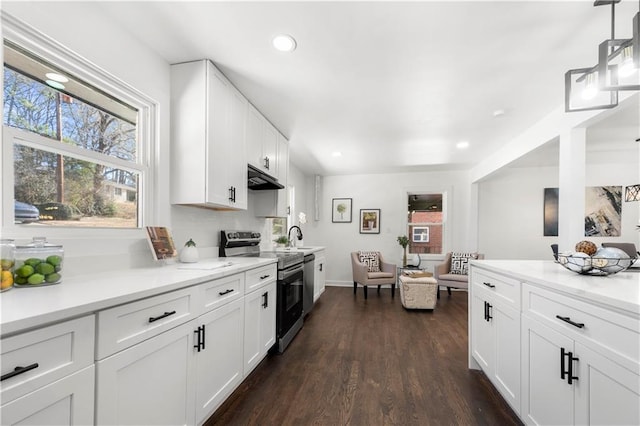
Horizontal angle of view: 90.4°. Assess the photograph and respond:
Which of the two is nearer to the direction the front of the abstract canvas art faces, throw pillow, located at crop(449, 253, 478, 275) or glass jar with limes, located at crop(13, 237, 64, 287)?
the glass jar with limes

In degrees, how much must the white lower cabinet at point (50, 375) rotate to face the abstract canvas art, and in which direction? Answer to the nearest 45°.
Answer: approximately 45° to its left

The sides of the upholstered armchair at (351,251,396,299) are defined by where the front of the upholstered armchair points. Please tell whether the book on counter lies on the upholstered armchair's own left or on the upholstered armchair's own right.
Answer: on the upholstered armchair's own right

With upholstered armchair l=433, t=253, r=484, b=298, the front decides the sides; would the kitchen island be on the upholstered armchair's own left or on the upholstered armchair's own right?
on the upholstered armchair's own left

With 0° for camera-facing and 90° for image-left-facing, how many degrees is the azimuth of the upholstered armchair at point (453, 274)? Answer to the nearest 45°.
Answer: approximately 45°

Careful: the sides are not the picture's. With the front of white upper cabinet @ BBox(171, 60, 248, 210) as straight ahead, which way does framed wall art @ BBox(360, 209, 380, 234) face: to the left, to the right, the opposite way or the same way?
to the right

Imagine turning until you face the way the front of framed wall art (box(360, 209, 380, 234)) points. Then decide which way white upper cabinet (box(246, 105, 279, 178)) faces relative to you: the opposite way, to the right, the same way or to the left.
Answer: to the left

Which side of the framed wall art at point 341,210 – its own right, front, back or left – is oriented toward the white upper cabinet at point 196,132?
front
